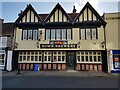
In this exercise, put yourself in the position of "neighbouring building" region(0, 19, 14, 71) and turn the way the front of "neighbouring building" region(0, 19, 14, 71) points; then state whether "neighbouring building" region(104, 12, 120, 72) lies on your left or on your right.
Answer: on your left

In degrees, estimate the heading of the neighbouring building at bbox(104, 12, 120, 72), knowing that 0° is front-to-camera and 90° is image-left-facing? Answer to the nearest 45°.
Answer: approximately 0°

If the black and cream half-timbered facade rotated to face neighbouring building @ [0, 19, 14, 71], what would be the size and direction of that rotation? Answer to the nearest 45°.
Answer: approximately 90° to its right

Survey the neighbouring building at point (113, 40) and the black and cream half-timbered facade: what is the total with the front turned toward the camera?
2

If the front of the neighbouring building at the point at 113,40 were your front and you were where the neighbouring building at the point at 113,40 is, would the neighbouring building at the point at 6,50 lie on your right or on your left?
on your right
